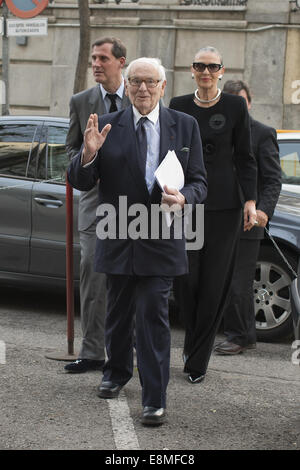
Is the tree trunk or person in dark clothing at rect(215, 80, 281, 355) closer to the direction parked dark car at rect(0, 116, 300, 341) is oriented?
the person in dark clothing

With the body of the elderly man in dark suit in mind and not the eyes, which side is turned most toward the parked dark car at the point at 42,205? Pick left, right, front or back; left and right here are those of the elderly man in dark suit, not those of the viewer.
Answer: back

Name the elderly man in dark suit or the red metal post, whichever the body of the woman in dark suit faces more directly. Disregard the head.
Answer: the elderly man in dark suit

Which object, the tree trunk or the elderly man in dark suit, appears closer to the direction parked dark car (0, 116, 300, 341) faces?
the elderly man in dark suit

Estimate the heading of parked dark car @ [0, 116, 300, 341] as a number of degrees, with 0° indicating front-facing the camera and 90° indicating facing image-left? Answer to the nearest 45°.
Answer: approximately 315°

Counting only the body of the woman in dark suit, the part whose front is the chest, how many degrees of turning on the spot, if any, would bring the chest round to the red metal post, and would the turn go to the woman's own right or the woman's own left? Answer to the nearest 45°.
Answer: approximately 90° to the woman's own right

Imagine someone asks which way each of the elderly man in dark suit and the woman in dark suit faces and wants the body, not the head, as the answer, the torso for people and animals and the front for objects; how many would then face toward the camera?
2
